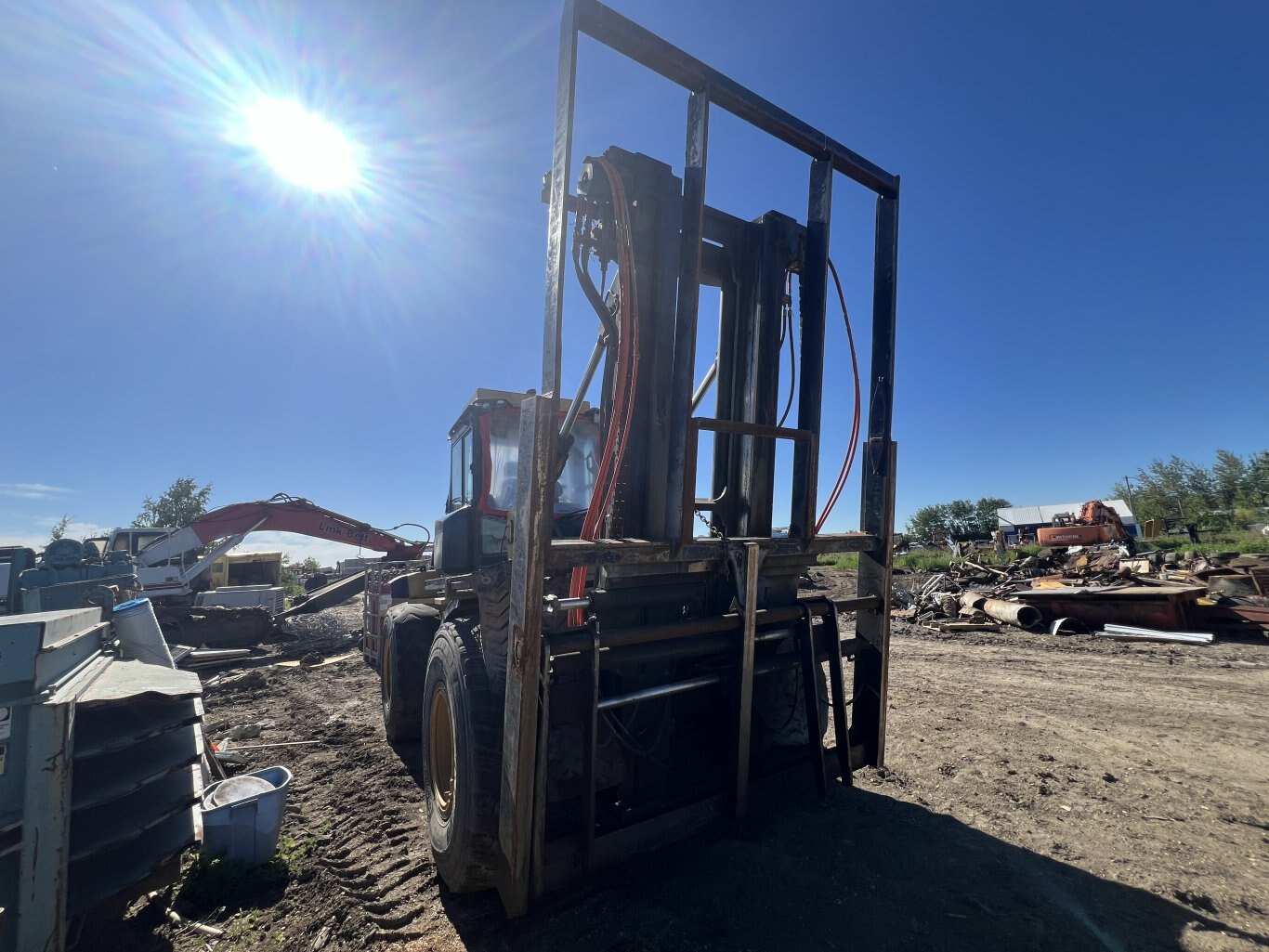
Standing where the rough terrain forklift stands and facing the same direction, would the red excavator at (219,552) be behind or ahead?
behind

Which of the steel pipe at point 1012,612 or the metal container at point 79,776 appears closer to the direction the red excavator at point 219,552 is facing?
the steel pipe

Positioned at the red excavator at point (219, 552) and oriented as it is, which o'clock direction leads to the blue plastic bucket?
The blue plastic bucket is roughly at 3 o'clock from the red excavator.

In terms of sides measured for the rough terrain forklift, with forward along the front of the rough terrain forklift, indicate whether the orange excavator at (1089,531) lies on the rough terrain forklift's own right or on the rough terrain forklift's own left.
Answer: on the rough terrain forklift's own left

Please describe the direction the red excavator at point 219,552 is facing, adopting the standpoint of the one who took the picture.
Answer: facing to the right of the viewer

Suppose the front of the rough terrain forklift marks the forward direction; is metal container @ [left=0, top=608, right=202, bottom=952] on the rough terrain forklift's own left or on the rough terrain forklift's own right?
on the rough terrain forklift's own right

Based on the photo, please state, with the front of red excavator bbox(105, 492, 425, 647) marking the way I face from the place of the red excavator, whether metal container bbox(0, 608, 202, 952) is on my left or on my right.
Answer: on my right

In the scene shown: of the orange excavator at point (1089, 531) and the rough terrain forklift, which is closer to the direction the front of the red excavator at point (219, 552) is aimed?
the orange excavator

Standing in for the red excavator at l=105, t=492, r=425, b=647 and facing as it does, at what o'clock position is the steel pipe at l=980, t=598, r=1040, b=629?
The steel pipe is roughly at 1 o'clock from the red excavator.

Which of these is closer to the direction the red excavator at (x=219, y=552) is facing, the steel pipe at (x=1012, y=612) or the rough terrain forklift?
the steel pipe

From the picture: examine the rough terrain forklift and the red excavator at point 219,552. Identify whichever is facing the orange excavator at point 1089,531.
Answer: the red excavator at point 219,552

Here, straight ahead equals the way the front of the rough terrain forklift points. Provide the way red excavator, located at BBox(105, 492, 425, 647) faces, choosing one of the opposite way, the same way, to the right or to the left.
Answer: to the left

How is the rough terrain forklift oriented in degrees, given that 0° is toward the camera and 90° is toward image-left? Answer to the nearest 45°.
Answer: approximately 315°
